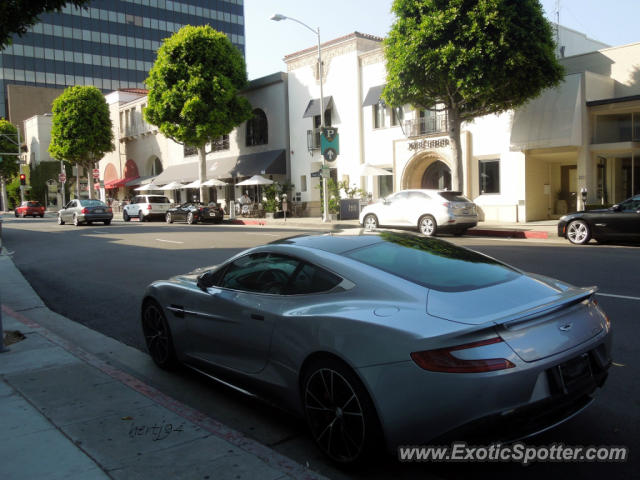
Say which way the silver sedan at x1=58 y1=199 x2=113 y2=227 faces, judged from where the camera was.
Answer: facing away from the viewer and to the left of the viewer

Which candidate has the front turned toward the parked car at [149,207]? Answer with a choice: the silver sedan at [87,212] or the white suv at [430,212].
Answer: the white suv

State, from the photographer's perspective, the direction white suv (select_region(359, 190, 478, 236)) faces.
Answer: facing away from the viewer and to the left of the viewer

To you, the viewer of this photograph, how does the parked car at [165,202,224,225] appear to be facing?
facing away from the viewer and to the left of the viewer

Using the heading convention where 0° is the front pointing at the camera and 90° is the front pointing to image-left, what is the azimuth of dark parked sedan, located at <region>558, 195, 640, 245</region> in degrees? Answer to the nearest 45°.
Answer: approximately 90°

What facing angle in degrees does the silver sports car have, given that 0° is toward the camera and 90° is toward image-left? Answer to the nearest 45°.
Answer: approximately 135°

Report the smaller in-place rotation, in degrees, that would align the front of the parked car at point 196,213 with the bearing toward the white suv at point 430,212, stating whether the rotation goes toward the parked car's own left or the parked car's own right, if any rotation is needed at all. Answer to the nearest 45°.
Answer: approximately 180°

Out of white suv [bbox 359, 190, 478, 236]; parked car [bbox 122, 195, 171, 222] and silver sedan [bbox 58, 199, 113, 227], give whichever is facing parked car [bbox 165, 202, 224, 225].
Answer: the white suv

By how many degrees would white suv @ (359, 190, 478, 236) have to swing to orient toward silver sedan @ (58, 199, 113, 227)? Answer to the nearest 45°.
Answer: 0° — it already faces it

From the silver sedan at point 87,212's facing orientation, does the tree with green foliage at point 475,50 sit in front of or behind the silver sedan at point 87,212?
behind
